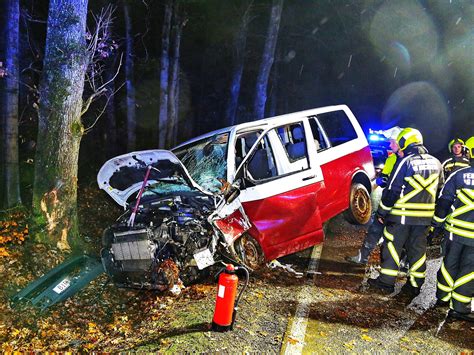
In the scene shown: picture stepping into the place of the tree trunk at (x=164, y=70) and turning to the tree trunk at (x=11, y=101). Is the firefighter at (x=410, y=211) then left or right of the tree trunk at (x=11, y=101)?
left

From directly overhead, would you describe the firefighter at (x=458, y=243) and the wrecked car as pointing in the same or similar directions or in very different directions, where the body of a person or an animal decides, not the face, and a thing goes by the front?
very different directions

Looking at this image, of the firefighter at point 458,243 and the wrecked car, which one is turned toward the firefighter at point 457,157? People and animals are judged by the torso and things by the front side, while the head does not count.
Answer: the firefighter at point 458,243

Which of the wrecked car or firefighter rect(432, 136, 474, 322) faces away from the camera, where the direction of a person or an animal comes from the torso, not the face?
the firefighter

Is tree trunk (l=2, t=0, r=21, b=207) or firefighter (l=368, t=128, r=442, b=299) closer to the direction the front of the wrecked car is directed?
the tree trunk

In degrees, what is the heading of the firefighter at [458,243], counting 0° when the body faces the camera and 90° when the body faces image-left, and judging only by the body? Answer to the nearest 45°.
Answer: approximately 180°

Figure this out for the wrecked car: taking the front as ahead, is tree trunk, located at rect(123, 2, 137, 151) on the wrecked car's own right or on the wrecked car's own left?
on the wrecked car's own right

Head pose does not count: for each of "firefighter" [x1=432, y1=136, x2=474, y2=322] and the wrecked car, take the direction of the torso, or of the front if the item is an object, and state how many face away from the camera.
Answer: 1

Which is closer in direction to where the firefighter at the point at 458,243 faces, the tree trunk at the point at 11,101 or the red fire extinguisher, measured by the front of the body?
the tree trunk
